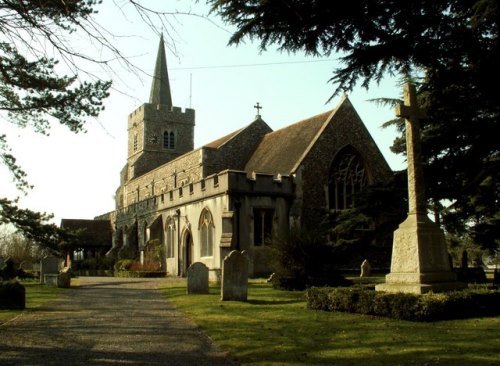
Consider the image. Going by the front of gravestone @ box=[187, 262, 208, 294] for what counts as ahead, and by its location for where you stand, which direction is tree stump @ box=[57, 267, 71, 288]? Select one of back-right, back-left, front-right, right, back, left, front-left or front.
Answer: back-right

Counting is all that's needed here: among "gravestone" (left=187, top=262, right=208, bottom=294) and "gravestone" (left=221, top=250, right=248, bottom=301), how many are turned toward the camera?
2

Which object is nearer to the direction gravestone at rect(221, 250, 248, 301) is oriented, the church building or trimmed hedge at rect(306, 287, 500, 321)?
the trimmed hedge

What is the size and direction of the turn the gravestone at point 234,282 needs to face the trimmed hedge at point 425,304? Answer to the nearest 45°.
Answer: approximately 45° to its left

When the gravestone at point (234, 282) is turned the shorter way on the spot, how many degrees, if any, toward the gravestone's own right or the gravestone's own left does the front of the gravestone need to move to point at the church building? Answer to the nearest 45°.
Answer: approximately 180°

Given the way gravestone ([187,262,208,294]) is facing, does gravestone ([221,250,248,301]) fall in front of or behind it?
in front

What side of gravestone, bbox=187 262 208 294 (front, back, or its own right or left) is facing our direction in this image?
front

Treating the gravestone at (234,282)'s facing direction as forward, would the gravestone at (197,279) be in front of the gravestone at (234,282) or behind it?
behind

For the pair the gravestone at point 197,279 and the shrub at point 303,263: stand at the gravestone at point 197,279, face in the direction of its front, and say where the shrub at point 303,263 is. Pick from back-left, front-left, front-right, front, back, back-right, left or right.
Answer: left

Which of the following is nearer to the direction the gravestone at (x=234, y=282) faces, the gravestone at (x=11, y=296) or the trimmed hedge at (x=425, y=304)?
the trimmed hedge

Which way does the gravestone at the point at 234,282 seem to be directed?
toward the camera

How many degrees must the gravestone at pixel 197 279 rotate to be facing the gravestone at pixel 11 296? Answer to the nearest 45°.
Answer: approximately 45° to its right
